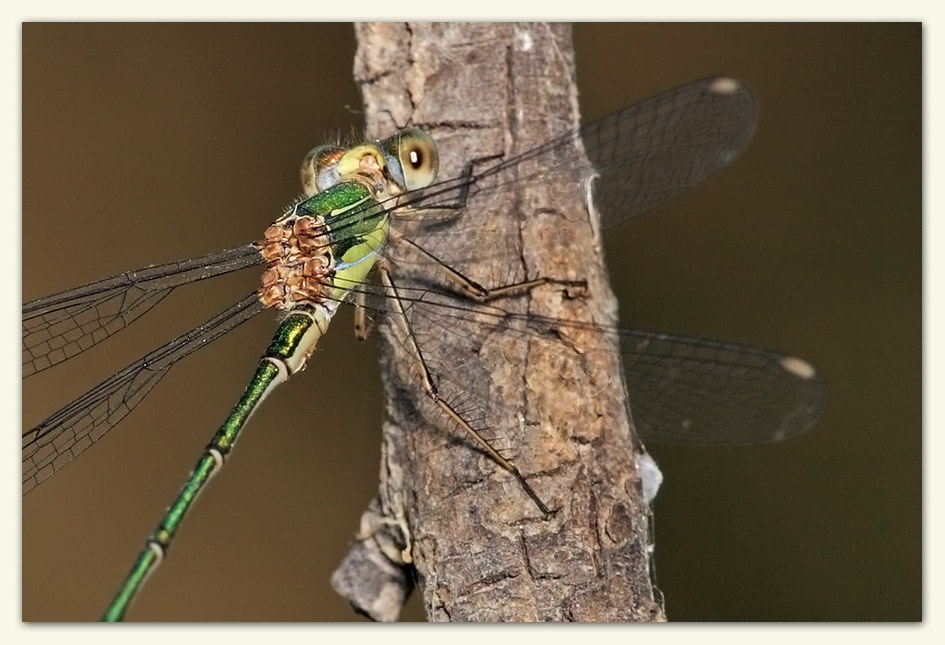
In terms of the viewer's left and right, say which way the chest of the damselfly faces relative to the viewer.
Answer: facing away from the viewer and to the right of the viewer
